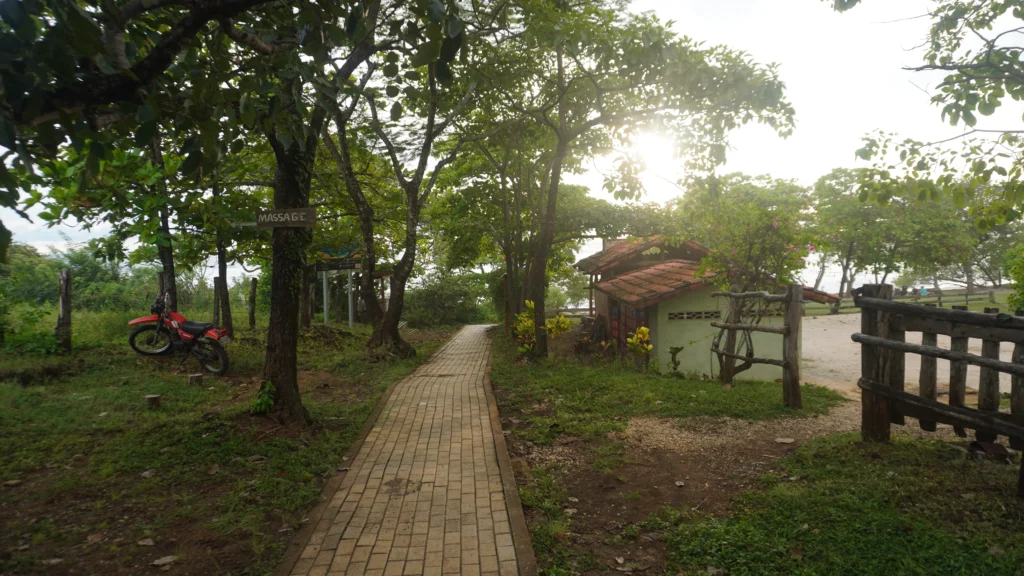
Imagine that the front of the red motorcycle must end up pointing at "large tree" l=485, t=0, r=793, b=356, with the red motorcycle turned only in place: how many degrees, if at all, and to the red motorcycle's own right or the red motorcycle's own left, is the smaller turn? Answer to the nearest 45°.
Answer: approximately 180°

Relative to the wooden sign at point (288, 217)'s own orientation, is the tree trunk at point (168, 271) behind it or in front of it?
behind

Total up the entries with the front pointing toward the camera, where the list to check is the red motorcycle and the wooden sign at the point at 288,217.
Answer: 1

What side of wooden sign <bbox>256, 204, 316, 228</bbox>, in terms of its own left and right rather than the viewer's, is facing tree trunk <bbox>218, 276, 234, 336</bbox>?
back

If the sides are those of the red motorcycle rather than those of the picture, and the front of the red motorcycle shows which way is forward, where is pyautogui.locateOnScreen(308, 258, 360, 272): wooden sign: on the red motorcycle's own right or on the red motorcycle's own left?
on the red motorcycle's own right

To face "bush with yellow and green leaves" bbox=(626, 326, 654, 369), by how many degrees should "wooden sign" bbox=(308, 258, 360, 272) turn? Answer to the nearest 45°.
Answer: approximately 45° to its left

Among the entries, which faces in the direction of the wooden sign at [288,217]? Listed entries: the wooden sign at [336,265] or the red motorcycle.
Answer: the wooden sign at [336,265]

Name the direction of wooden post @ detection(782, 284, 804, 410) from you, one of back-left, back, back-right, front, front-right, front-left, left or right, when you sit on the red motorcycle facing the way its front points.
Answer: back

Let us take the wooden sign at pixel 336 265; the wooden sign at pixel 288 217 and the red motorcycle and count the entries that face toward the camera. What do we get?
2

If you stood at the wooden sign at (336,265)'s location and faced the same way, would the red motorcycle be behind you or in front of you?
in front

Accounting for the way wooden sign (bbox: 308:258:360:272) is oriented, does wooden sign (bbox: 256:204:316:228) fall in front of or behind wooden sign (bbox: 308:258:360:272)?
in front

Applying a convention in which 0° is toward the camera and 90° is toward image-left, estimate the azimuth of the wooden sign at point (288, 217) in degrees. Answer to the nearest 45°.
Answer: approximately 0°

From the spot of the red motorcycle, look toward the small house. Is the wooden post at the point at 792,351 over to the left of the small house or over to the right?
right

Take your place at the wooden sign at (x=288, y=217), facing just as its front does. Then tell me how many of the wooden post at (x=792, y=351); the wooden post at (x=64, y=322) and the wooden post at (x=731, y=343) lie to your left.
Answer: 2
